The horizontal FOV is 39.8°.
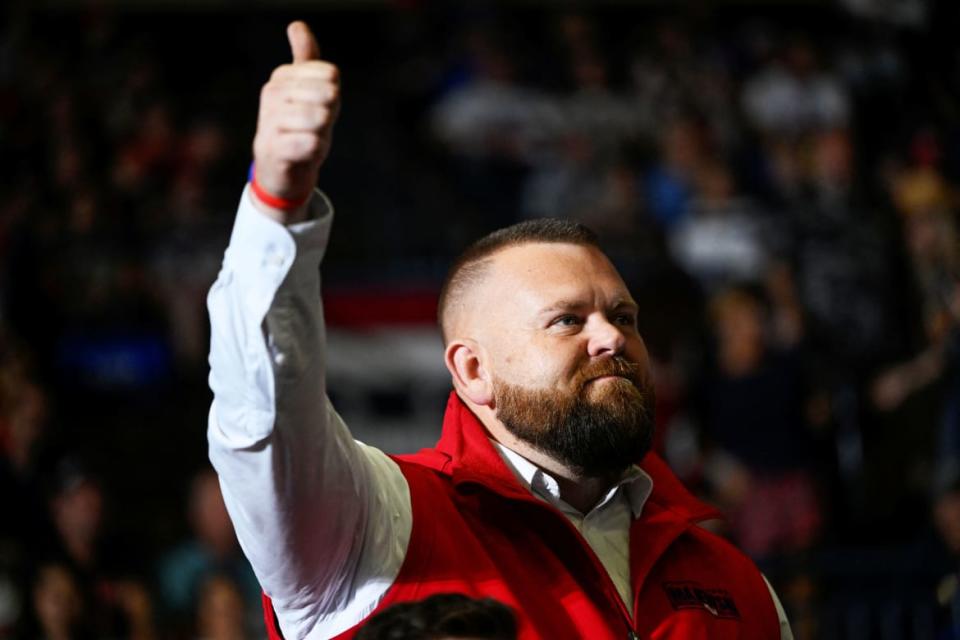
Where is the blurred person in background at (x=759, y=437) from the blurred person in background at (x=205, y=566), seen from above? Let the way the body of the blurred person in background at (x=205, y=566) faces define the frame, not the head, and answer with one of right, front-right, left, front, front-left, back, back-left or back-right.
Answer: left

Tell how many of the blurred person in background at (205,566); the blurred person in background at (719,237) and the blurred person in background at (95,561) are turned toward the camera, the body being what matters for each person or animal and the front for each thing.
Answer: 3

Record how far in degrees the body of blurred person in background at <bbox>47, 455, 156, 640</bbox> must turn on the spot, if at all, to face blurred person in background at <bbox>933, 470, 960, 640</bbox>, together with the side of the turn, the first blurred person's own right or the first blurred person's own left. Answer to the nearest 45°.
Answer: approximately 45° to the first blurred person's own left

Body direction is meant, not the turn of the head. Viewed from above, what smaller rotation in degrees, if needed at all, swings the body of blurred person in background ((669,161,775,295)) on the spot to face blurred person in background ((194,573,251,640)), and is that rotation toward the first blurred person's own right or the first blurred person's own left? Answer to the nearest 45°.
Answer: approximately 45° to the first blurred person's own right

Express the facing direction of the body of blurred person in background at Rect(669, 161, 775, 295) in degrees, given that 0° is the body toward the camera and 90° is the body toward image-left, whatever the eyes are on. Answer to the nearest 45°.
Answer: approximately 0°

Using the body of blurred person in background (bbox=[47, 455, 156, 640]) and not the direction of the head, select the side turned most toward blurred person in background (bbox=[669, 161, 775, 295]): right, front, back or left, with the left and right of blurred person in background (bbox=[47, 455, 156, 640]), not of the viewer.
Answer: left

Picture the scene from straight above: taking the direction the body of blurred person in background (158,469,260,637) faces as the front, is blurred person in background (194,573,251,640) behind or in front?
in front

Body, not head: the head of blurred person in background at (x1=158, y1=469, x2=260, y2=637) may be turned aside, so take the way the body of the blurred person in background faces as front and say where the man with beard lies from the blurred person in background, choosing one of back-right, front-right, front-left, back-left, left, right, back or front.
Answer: front

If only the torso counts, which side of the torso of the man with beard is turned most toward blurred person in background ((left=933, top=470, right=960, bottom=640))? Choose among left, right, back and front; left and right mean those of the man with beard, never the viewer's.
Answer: left

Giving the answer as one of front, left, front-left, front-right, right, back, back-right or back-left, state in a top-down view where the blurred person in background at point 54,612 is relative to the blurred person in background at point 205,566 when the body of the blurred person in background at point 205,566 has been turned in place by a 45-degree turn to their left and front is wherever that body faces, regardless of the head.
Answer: right

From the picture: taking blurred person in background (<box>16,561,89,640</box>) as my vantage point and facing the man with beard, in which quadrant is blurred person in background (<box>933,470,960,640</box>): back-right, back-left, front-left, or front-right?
front-left

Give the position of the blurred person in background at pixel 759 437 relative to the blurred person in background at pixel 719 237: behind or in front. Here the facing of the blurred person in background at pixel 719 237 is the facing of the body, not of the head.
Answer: in front

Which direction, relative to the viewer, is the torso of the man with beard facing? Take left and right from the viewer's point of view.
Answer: facing the viewer and to the right of the viewer

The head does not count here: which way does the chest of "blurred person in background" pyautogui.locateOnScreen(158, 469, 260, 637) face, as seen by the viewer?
toward the camera

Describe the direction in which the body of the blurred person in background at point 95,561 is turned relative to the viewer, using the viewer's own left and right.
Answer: facing the viewer
